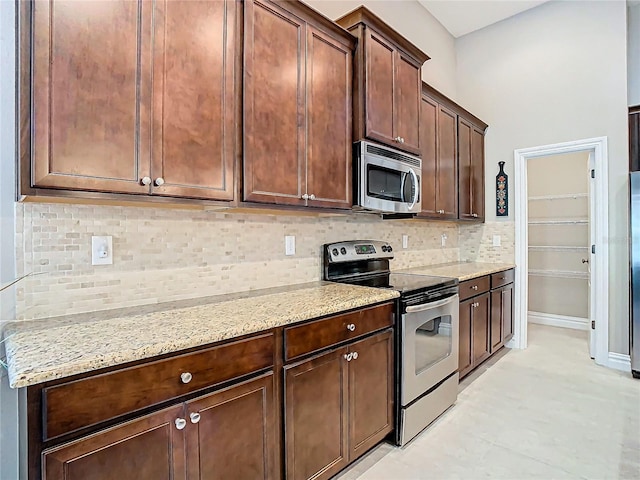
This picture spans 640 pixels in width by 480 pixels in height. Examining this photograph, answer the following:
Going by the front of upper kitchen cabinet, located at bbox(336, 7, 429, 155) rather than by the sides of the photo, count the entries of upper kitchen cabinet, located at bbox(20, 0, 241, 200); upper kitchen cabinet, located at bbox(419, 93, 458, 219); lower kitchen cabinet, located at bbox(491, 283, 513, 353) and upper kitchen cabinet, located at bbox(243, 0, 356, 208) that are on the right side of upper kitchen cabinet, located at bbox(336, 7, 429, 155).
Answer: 2

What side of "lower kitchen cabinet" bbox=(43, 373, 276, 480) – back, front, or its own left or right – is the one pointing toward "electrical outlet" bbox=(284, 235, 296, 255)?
left

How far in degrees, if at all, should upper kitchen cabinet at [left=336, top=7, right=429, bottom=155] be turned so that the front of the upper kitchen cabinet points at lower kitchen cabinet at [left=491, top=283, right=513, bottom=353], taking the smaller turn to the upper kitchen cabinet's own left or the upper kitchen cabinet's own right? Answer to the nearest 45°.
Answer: approximately 90° to the upper kitchen cabinet's own left

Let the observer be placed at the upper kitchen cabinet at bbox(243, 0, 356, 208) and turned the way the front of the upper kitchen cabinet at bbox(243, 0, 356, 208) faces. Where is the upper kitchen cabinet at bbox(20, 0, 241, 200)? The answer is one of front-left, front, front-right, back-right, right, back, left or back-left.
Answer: right

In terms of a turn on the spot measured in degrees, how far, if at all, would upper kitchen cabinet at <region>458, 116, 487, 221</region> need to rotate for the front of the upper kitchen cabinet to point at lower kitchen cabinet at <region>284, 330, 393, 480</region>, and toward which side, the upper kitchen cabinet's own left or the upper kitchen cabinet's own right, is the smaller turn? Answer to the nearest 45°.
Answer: approximately 90° to the upper kitchen cabinet's own right

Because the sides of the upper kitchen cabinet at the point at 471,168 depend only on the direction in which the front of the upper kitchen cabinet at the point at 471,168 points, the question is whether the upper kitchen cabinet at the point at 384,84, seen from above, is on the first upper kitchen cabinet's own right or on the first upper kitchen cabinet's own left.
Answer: on the first upper kitchen cabinet's own right

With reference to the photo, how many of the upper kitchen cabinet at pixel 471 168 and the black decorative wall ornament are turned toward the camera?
1
